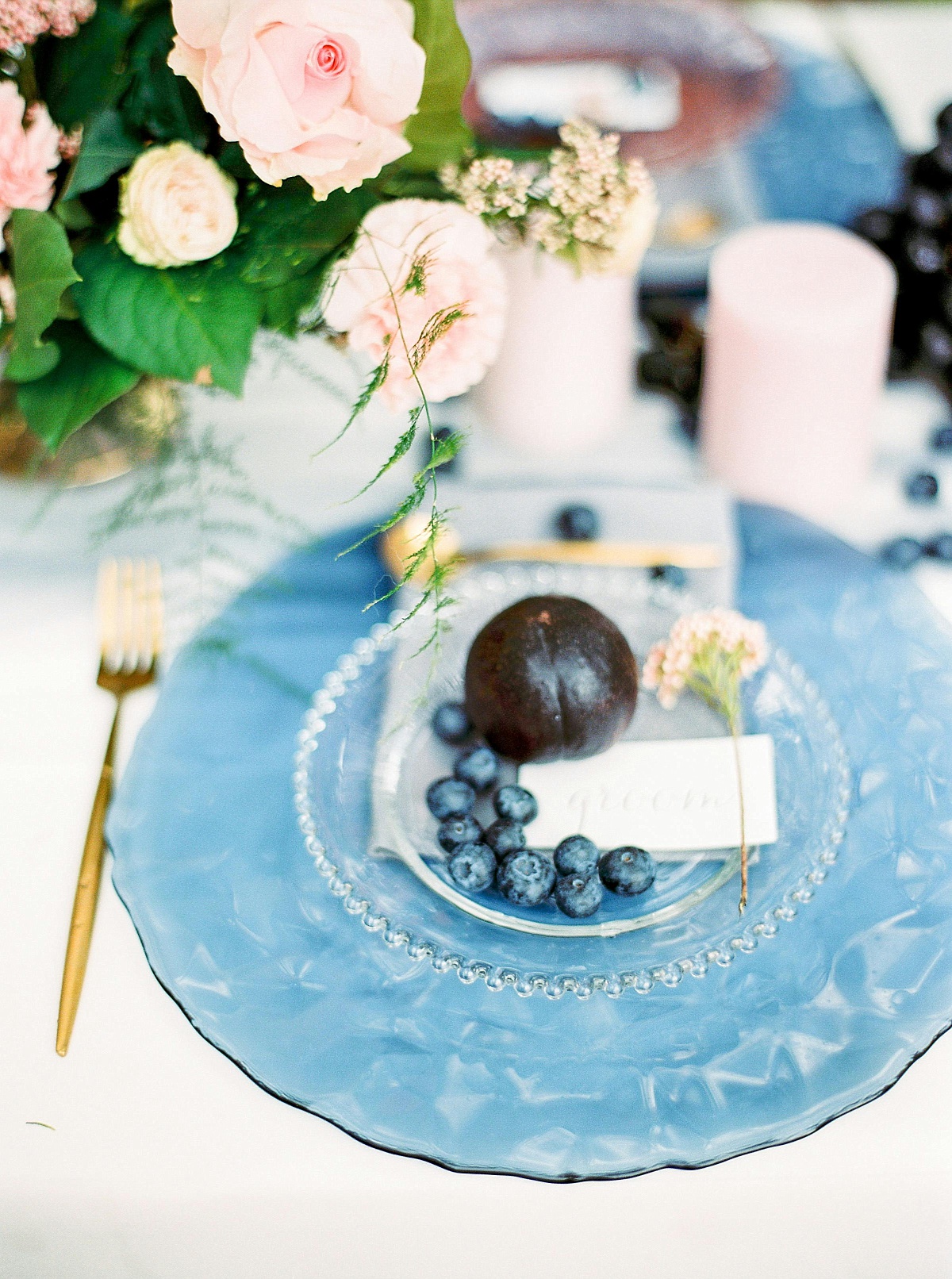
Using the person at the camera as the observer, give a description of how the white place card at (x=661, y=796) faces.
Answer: facing the viewer
